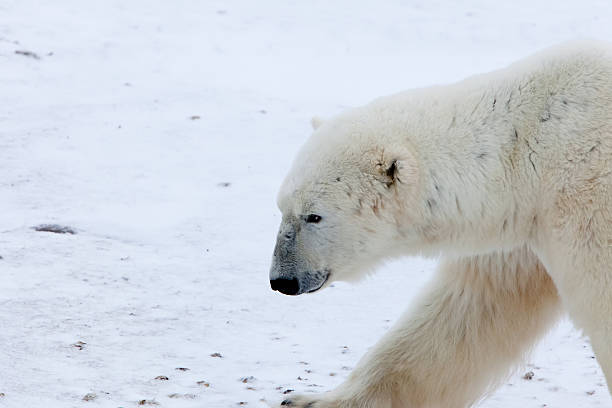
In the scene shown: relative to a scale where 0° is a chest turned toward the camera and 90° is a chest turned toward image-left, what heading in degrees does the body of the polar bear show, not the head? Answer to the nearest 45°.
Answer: approximately 90°

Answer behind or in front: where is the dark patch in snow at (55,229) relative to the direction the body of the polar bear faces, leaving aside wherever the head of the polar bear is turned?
in front
